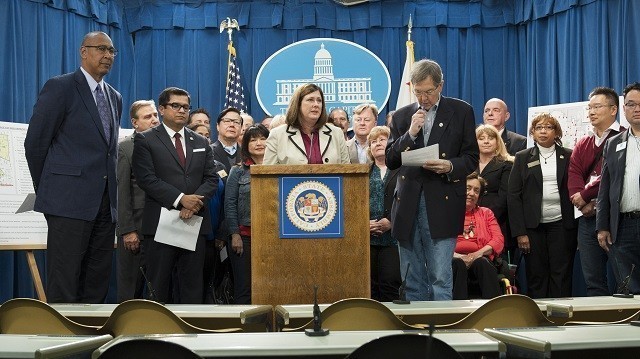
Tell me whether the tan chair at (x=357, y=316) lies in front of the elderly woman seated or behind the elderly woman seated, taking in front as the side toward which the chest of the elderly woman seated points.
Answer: in front

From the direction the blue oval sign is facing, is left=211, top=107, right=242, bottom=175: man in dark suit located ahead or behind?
ahead

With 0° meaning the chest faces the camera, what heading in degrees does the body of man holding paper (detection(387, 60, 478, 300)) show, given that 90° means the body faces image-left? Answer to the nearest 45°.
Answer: approximately 0°

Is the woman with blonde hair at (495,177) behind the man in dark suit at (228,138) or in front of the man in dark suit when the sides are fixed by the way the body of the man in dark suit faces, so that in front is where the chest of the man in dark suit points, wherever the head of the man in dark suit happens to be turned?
in front

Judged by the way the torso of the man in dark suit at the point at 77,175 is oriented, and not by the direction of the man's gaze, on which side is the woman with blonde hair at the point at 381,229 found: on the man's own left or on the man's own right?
on the man's own left

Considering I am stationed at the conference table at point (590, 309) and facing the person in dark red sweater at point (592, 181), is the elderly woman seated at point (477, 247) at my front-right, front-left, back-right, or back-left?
front-left

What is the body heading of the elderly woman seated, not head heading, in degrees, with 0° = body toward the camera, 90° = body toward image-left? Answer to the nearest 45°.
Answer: approximately 45°

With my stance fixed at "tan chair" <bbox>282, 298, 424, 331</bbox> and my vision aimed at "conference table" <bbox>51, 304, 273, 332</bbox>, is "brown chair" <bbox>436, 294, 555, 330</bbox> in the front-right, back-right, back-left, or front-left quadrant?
back-right

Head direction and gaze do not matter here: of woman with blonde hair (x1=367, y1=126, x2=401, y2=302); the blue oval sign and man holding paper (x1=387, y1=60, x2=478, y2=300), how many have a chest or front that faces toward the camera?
3

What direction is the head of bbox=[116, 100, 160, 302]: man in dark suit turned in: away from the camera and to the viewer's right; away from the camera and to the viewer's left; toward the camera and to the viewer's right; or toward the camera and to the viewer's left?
toward the camera and to the viewer's right

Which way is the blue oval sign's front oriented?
toward the camera

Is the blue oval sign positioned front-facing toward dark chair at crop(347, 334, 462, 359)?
yes
